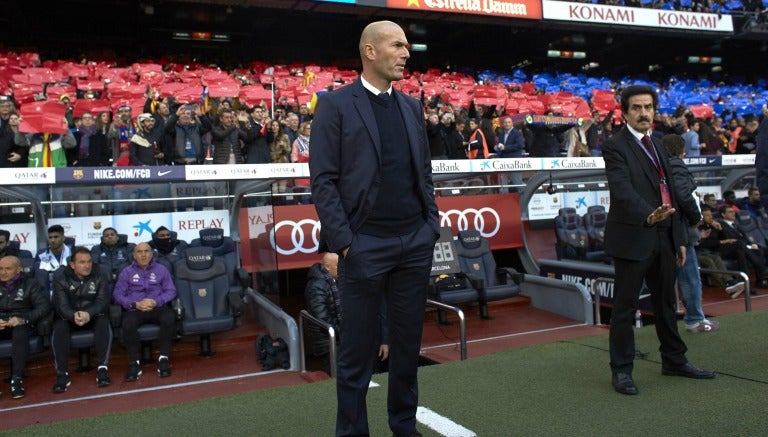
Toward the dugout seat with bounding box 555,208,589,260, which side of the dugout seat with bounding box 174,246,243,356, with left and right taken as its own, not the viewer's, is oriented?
left

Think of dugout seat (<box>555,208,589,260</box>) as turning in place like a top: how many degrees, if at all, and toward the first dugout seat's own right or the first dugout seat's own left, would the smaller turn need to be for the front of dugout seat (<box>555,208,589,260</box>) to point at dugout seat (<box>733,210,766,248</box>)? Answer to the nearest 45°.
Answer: approximately 90° to the first dugout seat's own left

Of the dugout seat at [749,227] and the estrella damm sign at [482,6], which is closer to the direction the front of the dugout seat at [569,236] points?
the dugout seat

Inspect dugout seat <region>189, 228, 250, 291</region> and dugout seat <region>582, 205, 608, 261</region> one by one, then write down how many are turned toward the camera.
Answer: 2

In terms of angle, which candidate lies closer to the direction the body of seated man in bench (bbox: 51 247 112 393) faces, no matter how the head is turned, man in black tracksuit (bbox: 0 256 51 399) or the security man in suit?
the security man in suit

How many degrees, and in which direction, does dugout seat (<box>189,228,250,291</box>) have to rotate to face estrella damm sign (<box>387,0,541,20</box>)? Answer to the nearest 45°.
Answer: approximately 135° to its left

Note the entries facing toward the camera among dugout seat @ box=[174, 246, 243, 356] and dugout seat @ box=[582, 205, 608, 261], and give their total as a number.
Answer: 2

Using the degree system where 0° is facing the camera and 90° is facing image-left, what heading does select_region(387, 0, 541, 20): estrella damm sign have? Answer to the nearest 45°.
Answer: approximately 0°
